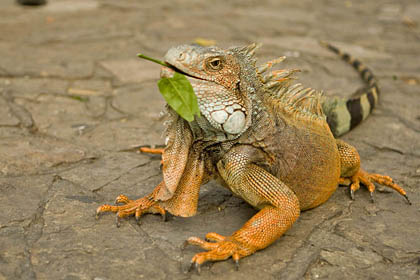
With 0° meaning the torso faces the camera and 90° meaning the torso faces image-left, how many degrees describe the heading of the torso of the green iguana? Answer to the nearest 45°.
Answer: approximately 45°

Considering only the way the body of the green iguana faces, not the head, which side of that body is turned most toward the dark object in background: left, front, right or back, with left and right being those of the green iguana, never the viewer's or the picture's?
right
